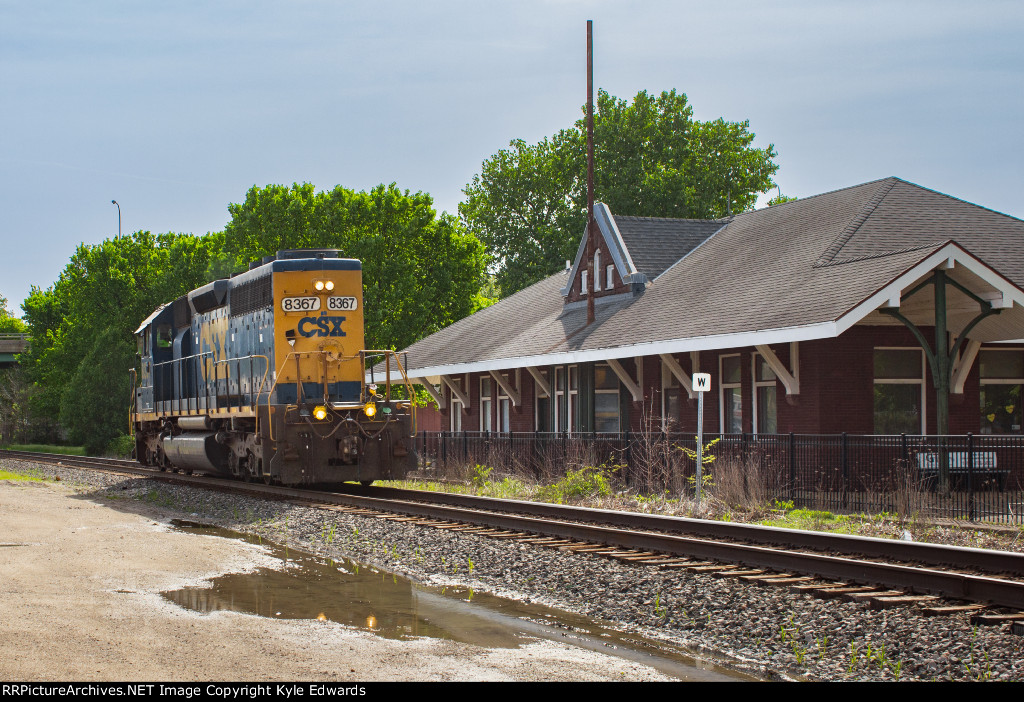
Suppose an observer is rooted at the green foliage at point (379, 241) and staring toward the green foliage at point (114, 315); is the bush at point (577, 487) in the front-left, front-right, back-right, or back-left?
back-left

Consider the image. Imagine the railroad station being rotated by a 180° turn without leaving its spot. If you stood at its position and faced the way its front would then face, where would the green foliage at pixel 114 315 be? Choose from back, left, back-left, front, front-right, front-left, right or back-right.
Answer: left

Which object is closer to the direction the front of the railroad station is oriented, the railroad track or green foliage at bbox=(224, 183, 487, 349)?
the railroad track

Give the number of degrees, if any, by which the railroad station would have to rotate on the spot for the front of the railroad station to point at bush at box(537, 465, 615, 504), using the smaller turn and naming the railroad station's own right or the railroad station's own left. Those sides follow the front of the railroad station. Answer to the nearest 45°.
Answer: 0° — it already faces it

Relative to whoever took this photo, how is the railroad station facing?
facing the viewer and to the left of the viewer

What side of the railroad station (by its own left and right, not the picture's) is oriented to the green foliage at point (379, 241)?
right
